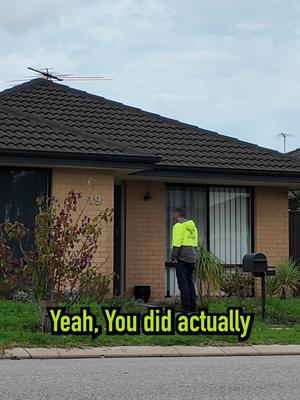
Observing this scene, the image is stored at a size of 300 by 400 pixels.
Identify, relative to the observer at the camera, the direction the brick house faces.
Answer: facing the viewer

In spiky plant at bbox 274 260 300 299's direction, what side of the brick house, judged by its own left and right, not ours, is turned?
left

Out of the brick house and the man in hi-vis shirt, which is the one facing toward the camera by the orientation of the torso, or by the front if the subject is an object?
the brick house

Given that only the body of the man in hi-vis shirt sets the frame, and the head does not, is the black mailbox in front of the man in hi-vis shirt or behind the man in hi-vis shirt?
behind

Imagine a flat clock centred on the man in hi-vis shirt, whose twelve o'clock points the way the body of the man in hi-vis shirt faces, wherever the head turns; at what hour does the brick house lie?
The brick house is roughly at 1 o'clock from the man in hi-vis shirt.

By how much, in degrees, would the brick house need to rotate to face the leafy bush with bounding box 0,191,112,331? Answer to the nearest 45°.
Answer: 0° — it already faces it

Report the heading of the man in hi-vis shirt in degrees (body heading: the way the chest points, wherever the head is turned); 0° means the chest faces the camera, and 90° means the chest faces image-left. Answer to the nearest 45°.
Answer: approximately 135°

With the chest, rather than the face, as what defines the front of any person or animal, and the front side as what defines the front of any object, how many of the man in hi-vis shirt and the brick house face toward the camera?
1

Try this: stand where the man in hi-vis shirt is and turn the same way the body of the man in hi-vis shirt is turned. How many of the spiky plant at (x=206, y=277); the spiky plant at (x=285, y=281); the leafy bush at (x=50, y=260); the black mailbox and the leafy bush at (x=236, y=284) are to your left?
1

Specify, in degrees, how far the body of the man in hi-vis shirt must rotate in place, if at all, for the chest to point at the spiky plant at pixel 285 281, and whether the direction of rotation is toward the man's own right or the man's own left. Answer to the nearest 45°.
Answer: approximately 90° to the man's own right

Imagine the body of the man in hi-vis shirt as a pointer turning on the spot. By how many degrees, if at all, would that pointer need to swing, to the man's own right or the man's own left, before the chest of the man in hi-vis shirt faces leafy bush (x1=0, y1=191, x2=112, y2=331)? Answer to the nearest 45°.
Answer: approximately 90° to the man's own left

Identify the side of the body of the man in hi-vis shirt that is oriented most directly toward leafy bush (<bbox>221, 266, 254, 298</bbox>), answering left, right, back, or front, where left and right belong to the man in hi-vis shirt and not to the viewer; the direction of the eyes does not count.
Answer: right

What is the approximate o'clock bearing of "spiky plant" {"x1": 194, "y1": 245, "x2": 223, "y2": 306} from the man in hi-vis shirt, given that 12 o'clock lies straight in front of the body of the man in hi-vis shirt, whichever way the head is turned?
The spiky plant is roughly at 2 o'clock from the man in hi-vis shirt.

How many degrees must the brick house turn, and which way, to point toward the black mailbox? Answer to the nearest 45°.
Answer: approximately 45° to its left
